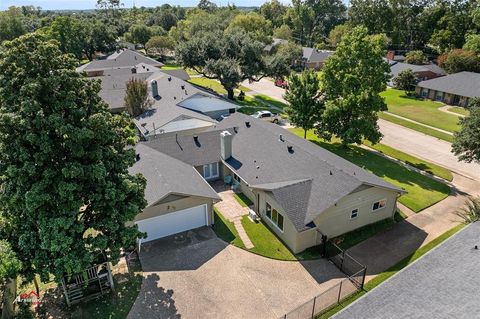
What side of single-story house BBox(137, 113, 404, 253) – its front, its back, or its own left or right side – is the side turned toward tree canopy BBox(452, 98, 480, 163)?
front

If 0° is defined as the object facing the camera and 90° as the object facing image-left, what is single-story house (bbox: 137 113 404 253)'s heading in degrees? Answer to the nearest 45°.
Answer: approximately 225°

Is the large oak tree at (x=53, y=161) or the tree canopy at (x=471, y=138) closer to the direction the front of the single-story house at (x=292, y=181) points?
the tree canopy

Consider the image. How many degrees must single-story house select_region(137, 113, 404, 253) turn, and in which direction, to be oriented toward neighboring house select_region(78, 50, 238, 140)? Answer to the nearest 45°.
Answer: approximately 90° to its left

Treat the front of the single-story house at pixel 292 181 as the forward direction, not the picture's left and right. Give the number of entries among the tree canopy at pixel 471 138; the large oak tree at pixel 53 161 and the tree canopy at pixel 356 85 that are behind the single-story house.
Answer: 1

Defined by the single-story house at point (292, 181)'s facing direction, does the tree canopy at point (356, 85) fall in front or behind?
in front

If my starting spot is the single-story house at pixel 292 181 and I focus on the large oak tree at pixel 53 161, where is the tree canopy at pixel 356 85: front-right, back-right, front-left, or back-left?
back-right

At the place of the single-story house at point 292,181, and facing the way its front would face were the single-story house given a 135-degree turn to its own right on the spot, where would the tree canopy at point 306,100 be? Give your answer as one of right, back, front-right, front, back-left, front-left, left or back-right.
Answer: back

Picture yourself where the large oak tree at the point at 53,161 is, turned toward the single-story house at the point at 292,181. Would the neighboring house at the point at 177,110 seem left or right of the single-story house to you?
left

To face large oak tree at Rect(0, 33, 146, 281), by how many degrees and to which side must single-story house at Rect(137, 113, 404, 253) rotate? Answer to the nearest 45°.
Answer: approximately 180°
